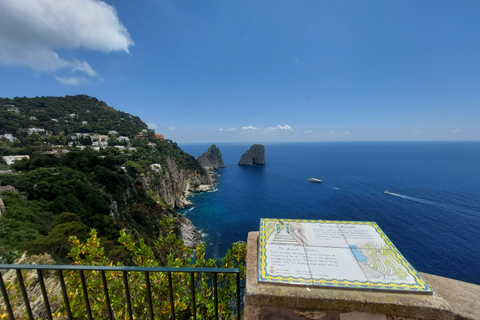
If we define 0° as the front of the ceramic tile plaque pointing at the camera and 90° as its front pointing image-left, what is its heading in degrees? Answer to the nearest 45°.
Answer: approximately 0°

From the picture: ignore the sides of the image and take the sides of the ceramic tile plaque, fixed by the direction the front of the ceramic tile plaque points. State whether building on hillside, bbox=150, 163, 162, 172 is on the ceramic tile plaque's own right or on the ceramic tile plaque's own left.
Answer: on the ceramic tile plaque's own right

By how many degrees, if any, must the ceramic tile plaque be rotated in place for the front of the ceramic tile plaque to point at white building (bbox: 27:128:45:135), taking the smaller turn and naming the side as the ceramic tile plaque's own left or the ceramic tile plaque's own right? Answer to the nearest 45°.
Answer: approximately 90° to the ceramic tile plaque's own right

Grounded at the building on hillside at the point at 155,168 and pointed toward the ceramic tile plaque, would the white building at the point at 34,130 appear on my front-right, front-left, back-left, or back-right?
back-right
